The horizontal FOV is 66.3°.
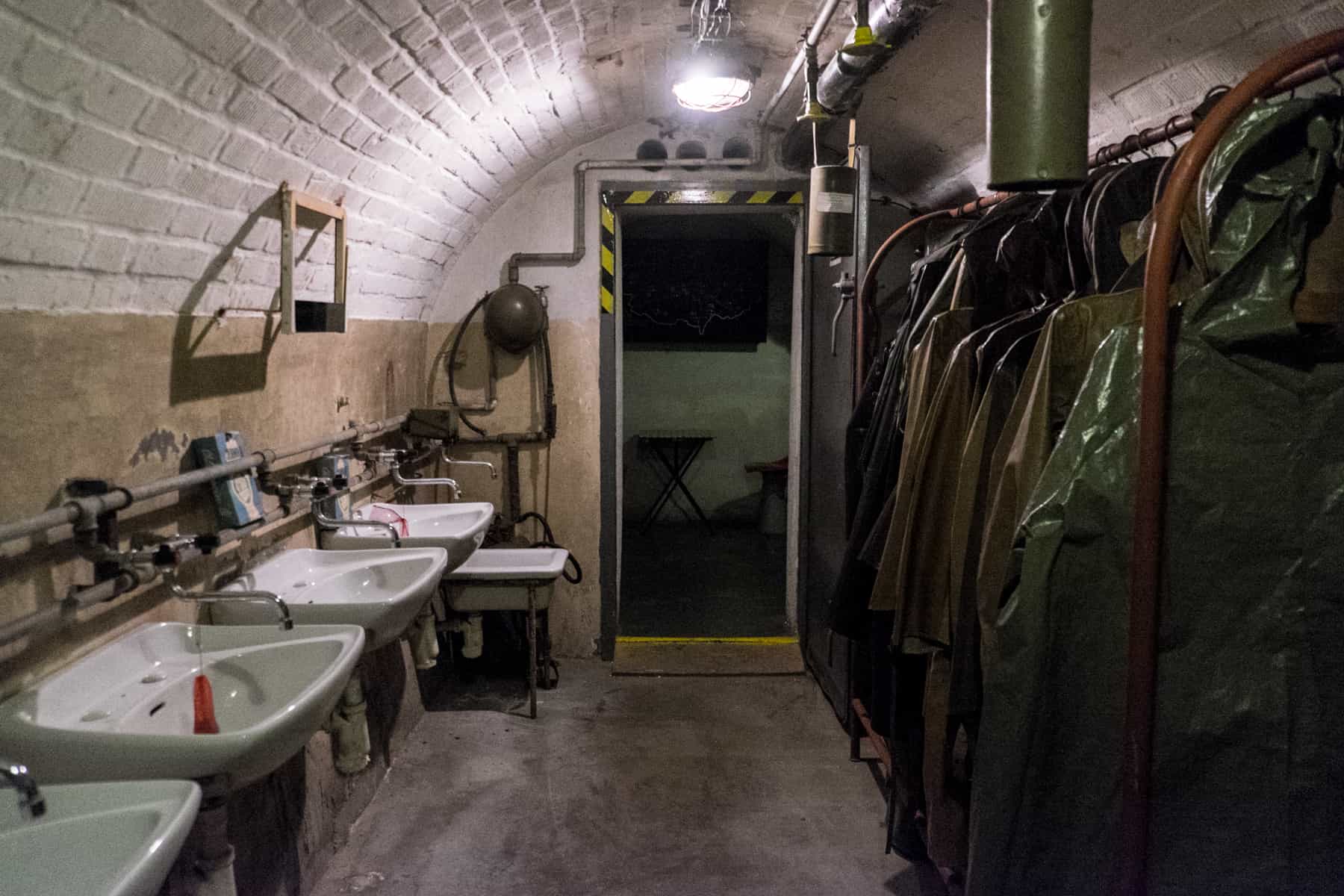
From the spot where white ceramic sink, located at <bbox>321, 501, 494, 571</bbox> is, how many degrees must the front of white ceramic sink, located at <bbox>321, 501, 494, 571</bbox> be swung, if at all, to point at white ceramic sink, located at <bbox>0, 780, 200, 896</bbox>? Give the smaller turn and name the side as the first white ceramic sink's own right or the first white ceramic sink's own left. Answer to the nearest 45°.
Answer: approximately 90° to the first white ceramic sink's own right

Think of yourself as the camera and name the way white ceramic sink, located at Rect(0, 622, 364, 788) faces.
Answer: facing the viewer and to the right of the viewer

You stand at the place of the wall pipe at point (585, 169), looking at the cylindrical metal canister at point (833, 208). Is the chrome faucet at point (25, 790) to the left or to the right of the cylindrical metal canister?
right

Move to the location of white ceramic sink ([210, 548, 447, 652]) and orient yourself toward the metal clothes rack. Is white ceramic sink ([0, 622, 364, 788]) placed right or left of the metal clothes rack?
right

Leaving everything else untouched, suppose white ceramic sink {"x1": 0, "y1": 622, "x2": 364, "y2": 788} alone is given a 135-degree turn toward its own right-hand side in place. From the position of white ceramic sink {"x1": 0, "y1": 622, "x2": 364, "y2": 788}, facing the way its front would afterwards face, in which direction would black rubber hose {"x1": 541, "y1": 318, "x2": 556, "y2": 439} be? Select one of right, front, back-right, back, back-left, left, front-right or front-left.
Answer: back-right

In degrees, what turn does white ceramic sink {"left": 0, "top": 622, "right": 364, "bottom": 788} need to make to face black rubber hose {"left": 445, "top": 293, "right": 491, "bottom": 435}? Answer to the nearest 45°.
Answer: approximately 90° to its left

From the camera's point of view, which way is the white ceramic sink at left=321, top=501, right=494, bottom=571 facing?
to the viewer's right

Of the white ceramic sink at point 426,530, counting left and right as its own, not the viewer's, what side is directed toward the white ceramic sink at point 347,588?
right
